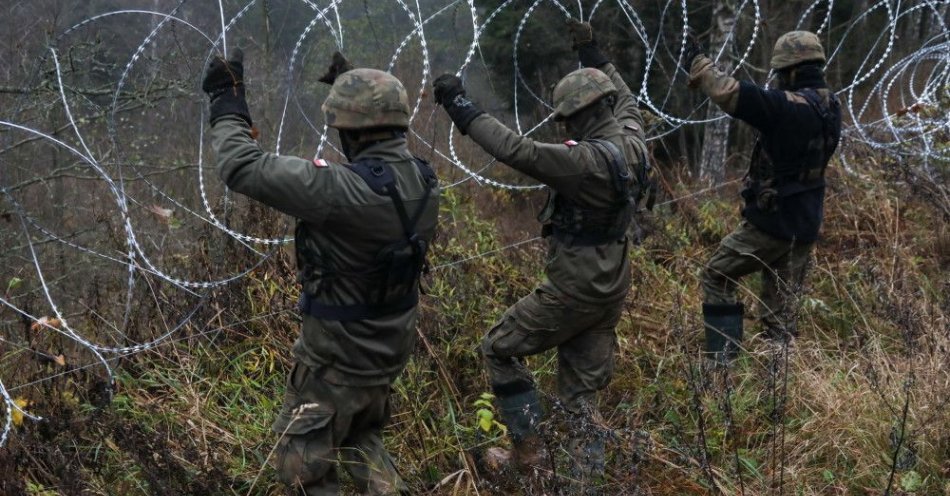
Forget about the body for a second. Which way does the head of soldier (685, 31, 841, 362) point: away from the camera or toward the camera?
away from the camera

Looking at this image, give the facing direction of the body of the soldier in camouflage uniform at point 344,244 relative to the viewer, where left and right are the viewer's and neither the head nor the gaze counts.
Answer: facing away from the viewer and to the left of the viewer

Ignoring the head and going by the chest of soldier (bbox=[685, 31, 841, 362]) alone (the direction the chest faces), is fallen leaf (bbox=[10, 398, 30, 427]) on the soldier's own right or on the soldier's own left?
on the soldier's own left

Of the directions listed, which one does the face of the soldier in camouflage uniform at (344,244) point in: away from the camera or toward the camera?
away from the camera

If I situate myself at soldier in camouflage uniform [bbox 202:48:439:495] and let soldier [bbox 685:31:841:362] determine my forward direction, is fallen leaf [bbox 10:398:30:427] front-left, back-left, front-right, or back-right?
back-left

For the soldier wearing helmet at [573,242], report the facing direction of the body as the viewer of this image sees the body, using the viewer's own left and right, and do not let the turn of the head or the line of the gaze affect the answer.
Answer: facing away from the viewer and to the left of the viewer

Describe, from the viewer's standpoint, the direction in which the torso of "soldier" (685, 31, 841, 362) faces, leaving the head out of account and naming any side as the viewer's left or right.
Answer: facing away from the viewer and to the left of the viewer
